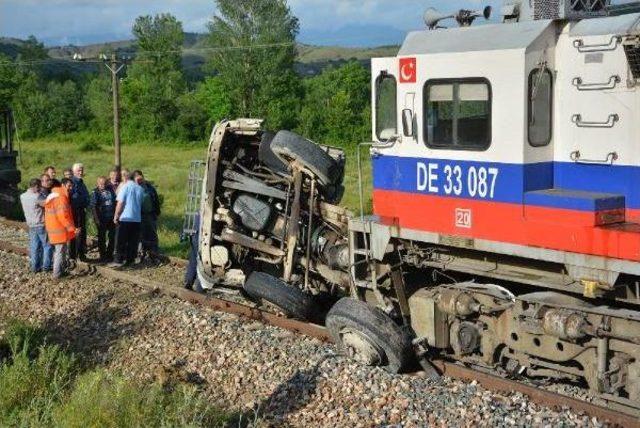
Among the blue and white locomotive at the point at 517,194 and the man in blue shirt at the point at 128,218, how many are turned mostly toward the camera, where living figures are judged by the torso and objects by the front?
0

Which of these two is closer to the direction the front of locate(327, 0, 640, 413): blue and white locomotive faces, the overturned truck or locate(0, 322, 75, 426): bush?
the overturned truck

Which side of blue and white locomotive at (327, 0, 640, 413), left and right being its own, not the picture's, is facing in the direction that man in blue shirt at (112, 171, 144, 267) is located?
front

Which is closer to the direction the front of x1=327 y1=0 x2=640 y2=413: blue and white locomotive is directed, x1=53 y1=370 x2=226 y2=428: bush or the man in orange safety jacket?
the man in orange safety jacket

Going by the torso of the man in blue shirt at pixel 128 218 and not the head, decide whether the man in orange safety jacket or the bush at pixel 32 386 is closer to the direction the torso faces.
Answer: the man in orange safety jacket

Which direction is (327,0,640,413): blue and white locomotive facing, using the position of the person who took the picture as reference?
facing away from the viewer and to the left of the viewer
